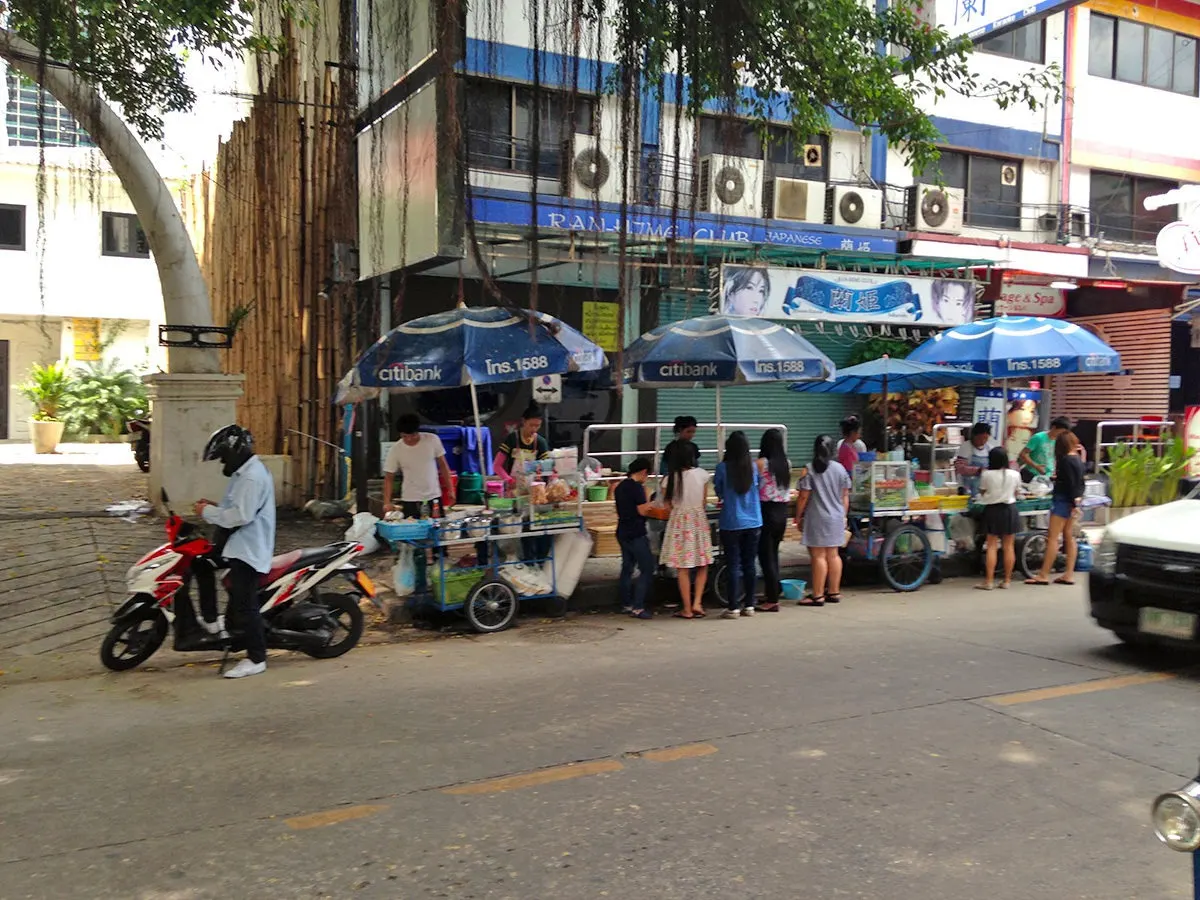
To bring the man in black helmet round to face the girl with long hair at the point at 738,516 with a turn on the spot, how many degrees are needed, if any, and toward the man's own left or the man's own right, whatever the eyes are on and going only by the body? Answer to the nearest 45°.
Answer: approximately 180°

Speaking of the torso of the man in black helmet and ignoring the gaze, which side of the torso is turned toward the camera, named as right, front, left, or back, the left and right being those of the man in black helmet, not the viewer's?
left

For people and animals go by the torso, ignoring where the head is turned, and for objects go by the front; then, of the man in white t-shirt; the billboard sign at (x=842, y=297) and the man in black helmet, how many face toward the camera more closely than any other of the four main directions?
2

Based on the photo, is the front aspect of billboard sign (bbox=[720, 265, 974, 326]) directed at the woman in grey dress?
yes

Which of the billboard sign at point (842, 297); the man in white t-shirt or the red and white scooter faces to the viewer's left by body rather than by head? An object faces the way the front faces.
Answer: the red and white scooter

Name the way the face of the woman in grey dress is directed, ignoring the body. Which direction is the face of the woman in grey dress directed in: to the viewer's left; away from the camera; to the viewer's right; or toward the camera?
away from the camera

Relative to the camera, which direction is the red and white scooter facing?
to the viewer's left

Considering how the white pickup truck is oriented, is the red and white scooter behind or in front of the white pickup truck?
in front

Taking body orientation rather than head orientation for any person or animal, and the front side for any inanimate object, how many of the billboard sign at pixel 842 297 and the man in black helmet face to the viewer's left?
1

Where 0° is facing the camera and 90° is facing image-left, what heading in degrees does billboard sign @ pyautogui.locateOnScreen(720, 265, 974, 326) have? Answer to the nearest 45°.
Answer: approximately 0°

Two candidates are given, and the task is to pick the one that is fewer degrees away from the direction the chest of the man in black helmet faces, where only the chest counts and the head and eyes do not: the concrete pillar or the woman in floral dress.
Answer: the concrete pillar
